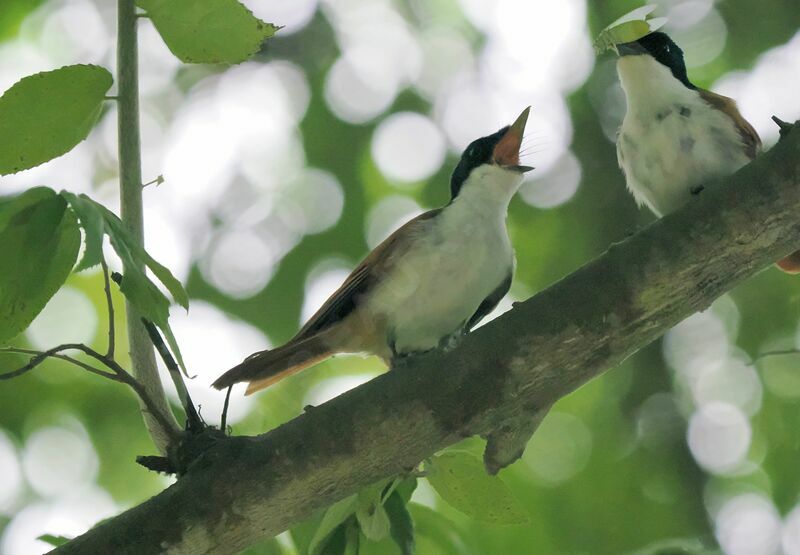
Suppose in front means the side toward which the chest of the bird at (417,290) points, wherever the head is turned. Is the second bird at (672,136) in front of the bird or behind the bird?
in front

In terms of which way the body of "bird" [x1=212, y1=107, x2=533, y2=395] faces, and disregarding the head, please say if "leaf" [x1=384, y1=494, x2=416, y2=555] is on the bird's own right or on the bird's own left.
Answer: on the bird's own right

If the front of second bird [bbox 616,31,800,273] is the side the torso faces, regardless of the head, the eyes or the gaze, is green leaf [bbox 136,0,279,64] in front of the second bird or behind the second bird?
in front

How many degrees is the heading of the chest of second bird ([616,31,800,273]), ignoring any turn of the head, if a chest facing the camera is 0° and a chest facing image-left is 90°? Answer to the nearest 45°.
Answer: approximately 45°

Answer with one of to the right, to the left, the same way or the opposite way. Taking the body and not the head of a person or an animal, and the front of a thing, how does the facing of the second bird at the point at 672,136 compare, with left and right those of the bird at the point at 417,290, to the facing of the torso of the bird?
to the right

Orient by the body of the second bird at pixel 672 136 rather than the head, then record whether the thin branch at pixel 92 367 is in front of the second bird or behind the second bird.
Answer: in front

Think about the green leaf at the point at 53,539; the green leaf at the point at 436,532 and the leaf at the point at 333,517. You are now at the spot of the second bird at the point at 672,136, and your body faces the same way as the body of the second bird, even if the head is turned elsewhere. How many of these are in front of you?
3

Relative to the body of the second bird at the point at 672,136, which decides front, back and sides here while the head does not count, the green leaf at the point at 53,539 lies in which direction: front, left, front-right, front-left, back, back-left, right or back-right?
front

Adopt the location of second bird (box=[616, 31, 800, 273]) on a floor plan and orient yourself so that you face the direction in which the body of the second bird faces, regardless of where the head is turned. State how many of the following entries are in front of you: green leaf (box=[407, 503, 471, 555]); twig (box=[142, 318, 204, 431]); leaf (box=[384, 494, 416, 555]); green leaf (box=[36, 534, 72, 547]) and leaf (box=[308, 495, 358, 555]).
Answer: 5

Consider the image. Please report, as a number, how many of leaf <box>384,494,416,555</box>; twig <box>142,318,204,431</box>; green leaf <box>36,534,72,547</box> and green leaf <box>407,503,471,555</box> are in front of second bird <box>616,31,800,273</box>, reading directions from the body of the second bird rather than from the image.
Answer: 4

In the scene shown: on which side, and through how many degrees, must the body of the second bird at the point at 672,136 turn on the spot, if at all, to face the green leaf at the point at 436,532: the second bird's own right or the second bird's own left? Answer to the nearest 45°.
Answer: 0° — it already faces it

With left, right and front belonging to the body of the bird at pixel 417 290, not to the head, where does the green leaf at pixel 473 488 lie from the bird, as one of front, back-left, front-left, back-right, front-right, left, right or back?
front-left

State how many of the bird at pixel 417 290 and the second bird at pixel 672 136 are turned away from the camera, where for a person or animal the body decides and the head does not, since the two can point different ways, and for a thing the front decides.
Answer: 0
